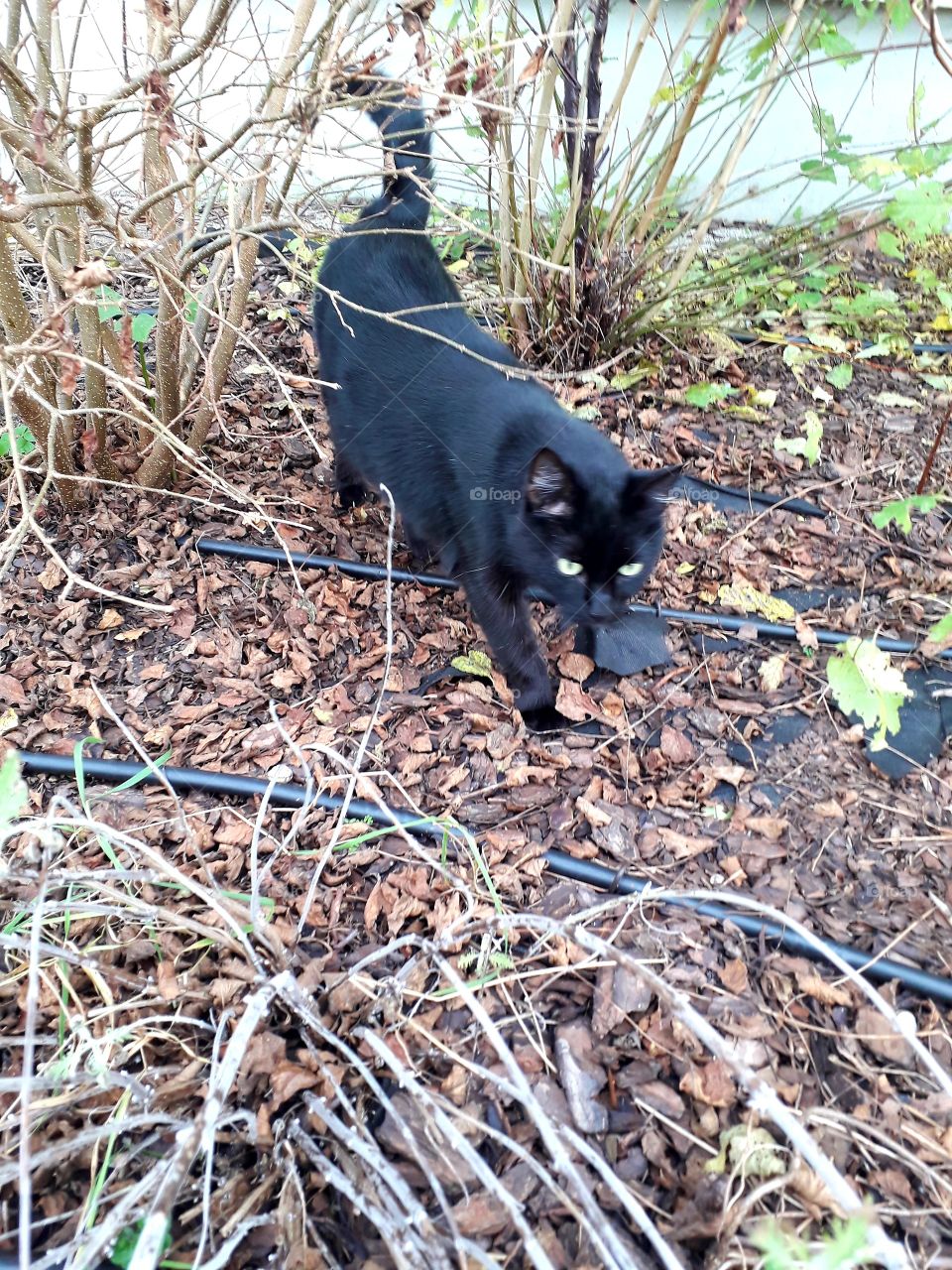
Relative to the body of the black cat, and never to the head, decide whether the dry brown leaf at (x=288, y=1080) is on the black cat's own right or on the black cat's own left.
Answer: on the black cat's own right

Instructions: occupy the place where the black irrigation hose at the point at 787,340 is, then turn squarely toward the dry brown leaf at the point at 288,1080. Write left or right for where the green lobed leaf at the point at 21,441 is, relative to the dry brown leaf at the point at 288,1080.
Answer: right

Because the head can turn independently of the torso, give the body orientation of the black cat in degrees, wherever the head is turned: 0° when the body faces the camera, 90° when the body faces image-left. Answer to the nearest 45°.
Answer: approximately 315°

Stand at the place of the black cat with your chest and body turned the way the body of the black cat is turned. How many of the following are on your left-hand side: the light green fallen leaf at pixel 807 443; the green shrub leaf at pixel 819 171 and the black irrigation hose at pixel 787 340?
3

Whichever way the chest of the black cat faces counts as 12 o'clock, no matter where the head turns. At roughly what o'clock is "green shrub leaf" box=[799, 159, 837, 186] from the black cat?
The green shrub leaf is roughly at 9 o'clock from the black cat.

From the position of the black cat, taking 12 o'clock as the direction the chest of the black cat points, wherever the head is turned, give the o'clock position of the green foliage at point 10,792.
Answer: The green foliage is roughly at 2 o'clock from the black cat.

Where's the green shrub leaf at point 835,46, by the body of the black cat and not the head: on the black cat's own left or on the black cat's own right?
on the black cat's own left

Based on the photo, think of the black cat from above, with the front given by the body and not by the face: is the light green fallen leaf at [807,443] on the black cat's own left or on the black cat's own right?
on the black cat's own left
